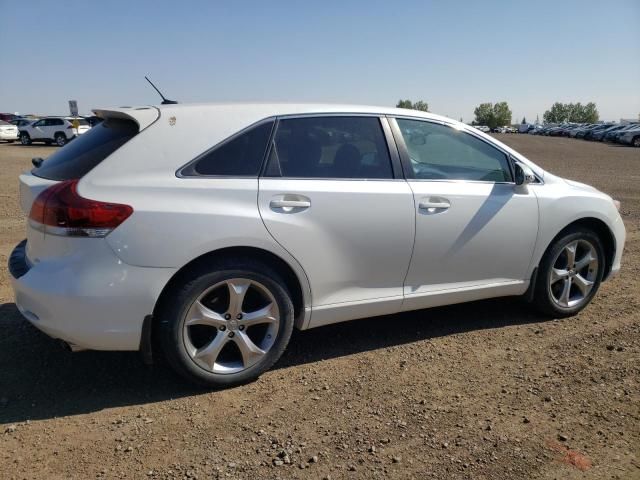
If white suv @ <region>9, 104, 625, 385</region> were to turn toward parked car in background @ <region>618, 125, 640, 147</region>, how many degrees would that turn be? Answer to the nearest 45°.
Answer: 0° — it already faces it

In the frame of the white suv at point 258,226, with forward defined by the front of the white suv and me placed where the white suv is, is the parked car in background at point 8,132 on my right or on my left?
on my left

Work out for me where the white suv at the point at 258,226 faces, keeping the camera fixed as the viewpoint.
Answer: facing away from the viewer and to the right of the viewer

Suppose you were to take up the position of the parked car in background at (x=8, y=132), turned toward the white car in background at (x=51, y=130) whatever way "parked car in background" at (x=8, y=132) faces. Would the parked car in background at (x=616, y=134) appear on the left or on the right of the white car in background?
left

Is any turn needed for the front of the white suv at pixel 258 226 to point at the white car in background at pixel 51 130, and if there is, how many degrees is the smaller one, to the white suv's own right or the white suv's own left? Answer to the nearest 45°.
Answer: approximately 90° to the white suv's own left

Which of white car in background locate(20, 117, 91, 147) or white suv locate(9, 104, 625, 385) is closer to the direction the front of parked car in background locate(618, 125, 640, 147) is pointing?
the white car in background

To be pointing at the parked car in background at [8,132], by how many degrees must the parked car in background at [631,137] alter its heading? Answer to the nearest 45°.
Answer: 0° — it already faces it
